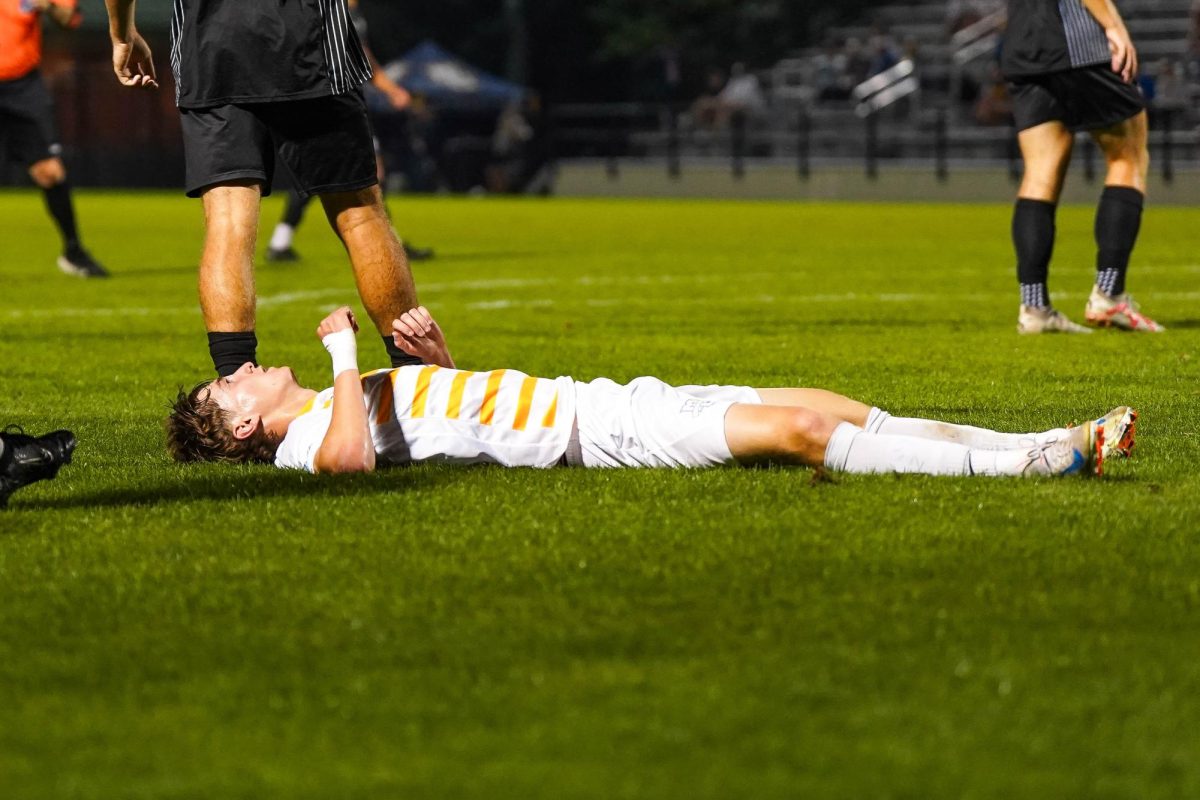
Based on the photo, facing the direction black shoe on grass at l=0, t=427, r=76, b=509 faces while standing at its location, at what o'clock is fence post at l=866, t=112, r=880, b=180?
The fence post is roughly at 10 o'clock from the black shoe on grass.

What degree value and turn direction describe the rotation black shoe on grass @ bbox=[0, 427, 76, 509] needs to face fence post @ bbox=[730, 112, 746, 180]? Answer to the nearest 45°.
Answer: approximately 45° to its left

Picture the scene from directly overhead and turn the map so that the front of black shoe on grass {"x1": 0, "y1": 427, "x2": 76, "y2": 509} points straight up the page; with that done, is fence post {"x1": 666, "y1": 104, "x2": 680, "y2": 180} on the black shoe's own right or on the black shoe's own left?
on the black shoe's own left

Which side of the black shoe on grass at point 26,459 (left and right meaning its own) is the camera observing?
right

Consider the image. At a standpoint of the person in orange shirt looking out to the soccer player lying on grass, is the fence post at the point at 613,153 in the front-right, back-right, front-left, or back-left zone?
back-left

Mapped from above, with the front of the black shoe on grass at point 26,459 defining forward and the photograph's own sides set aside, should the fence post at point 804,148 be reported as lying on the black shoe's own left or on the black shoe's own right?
on the black shoe's own left

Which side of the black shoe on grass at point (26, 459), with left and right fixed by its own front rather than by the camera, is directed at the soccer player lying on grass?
front
